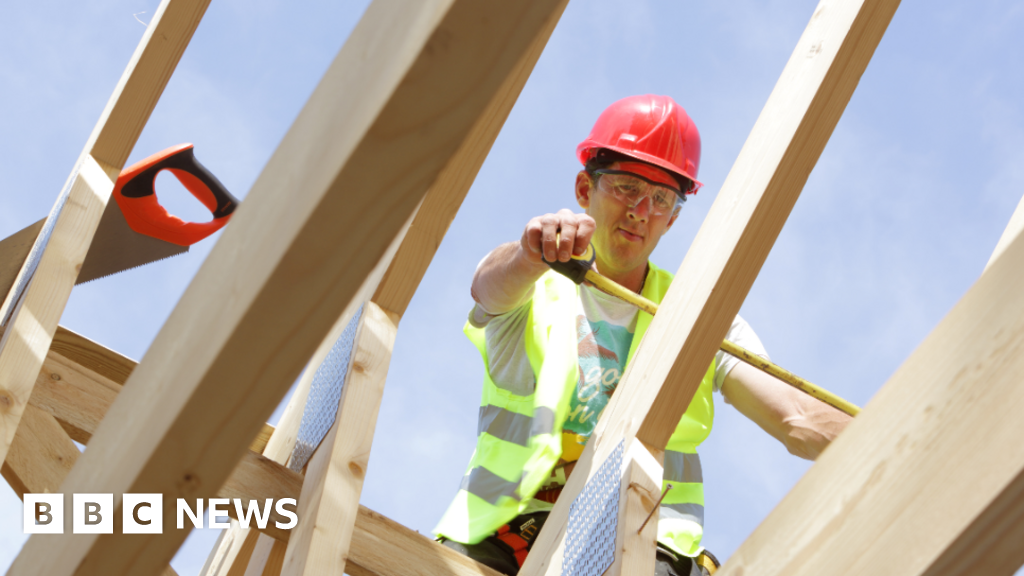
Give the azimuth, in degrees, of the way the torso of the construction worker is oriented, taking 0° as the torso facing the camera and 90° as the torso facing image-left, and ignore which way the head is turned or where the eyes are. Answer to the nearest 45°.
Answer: approximately 0°

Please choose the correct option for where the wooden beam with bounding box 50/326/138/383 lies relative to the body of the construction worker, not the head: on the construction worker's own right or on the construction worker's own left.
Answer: on the construction worker's own right

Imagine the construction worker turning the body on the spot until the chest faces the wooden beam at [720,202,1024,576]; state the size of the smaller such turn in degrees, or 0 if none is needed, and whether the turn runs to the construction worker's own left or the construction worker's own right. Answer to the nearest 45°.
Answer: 0° — they already face it

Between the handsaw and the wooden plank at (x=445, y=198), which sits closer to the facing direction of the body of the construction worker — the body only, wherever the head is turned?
the wooden plank

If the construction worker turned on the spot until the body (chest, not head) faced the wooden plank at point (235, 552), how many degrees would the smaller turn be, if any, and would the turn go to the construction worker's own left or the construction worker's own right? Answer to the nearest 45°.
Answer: approximately 45° to the construction worker's own right

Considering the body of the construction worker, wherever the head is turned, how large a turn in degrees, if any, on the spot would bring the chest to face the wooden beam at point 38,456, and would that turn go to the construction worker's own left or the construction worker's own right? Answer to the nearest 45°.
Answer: approximately 45° to the construction worker's own right
